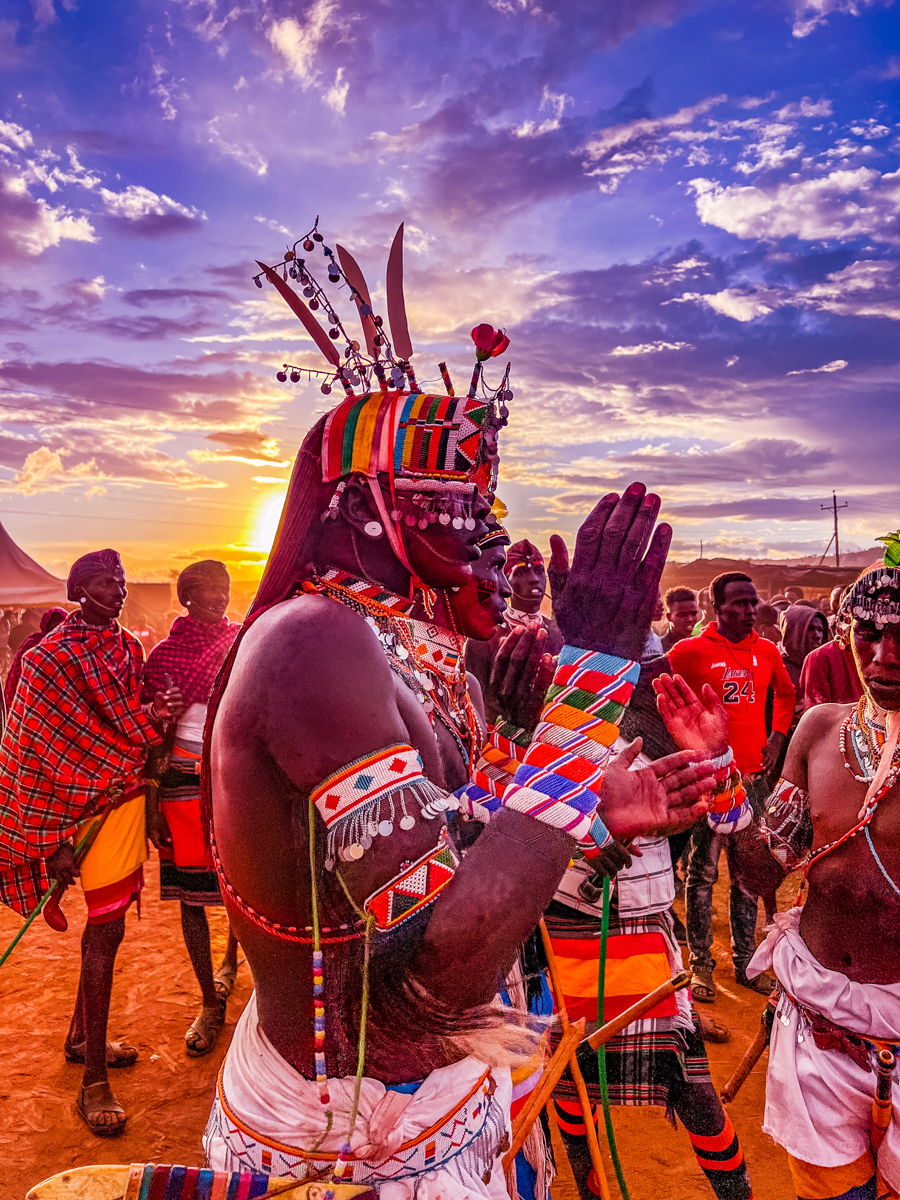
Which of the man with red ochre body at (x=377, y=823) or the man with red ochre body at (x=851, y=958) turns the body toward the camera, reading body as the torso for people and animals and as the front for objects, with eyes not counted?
the man with red ochre body at (x=851, y=958)

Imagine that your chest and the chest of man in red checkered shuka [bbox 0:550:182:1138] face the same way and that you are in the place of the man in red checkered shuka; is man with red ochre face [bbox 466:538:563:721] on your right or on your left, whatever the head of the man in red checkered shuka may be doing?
on your left

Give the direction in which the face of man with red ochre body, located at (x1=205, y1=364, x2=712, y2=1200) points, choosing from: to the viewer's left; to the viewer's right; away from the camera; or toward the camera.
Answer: to the viewer's right

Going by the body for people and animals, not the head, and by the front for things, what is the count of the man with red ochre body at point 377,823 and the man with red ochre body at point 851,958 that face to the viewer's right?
1

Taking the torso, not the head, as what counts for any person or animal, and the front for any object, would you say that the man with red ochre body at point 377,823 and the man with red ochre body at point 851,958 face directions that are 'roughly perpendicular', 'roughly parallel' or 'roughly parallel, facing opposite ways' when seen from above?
roughly perpendicular

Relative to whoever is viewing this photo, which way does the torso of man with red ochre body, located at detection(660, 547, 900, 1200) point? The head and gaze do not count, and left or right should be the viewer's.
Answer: facing the viewer

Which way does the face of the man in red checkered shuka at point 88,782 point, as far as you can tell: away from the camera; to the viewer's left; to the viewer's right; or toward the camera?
to the viewer's right

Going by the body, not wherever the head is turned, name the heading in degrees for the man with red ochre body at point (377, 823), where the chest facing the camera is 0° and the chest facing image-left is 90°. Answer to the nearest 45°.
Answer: approximately 270°

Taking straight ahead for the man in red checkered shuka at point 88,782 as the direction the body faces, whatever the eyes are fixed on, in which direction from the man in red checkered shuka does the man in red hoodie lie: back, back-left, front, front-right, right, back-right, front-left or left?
front-left
